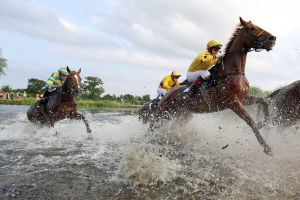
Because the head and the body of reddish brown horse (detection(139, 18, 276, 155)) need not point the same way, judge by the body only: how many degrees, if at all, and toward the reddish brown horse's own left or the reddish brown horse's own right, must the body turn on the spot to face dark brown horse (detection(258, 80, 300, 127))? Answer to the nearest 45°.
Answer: approximately 45° to the reddish brown horse's own left

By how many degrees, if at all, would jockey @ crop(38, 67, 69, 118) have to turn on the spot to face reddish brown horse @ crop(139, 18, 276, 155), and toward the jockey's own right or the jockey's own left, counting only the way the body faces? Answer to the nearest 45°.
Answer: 0° — they already face it

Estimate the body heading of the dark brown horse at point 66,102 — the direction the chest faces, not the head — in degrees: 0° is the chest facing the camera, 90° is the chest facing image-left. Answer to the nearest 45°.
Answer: approximately 315°

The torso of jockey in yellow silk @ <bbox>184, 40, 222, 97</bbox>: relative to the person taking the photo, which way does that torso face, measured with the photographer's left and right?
facing to the right of the viewer

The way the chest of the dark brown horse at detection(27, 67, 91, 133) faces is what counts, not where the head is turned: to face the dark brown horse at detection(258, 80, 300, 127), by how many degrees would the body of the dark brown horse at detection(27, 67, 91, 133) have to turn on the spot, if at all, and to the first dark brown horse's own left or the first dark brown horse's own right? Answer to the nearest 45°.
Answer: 0° — it already faces it

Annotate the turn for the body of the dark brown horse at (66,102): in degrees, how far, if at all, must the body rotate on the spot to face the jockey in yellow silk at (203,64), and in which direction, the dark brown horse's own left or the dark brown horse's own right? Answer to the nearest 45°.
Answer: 0° — it already faces them

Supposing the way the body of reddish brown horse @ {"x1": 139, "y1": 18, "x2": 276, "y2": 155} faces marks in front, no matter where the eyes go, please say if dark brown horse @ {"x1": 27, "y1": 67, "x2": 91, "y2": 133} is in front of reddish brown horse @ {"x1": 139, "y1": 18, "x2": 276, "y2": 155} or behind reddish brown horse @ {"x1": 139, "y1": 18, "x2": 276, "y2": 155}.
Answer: behind

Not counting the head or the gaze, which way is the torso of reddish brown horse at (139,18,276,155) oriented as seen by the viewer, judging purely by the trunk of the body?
to the viewer's right
